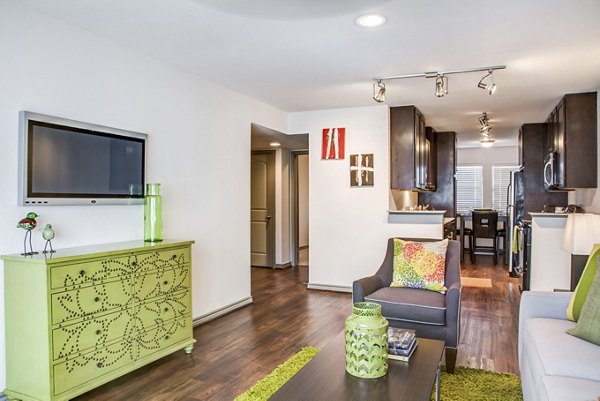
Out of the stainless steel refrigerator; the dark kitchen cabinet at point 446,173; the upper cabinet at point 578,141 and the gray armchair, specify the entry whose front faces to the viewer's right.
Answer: the dark kitchen cabinet

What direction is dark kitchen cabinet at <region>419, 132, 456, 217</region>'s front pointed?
to the viewer's right

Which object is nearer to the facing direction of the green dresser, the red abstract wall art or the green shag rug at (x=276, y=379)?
the green shag rug

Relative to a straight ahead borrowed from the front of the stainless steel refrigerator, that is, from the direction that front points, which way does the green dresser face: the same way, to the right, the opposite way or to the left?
the opposite way

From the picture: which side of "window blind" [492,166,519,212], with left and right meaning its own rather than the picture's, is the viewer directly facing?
front

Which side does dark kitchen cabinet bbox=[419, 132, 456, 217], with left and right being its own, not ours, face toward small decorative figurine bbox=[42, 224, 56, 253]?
right

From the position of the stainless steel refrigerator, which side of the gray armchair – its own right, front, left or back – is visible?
back

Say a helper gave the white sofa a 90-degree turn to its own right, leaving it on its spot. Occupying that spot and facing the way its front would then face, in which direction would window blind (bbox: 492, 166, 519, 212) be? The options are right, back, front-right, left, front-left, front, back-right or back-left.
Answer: front

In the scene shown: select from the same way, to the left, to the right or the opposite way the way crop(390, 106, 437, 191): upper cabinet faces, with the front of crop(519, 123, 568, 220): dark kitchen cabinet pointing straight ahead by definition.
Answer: the opposite way

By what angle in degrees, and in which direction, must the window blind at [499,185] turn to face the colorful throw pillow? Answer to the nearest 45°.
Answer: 0° — it already faces it

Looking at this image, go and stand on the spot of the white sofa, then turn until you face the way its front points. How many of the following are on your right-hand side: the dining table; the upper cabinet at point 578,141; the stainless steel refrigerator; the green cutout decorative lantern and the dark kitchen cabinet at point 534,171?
4

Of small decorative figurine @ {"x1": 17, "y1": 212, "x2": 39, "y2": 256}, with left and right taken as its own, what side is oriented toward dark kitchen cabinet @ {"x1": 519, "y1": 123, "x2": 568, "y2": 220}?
front

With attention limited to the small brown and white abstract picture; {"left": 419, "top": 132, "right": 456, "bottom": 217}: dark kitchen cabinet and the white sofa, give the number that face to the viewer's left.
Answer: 1

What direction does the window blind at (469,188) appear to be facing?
toward the camera

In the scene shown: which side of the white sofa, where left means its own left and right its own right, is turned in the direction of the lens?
left

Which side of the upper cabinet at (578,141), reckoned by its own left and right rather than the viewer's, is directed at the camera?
left

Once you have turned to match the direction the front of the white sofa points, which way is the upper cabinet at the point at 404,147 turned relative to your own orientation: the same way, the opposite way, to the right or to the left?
the opposite way

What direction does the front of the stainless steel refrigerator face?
to the viewer's left
